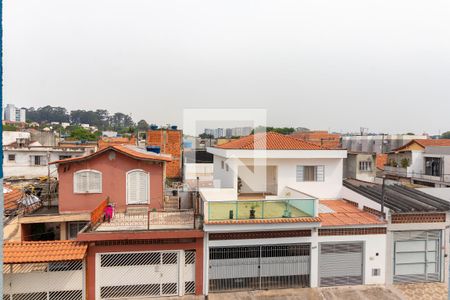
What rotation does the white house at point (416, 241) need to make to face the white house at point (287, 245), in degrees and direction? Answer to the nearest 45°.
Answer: approximately 45° to its right

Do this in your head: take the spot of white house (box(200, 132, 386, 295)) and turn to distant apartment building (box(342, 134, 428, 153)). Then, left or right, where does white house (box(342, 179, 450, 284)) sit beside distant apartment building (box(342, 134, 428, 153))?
right

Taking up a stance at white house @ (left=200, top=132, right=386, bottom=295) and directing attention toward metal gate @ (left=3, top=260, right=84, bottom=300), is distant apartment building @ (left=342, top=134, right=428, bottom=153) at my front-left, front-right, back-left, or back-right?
back-right

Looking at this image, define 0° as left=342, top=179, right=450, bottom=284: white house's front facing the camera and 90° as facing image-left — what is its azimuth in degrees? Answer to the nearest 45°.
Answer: approximately 0°

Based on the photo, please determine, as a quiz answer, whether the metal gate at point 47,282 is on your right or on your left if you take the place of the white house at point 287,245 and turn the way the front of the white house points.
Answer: on your right

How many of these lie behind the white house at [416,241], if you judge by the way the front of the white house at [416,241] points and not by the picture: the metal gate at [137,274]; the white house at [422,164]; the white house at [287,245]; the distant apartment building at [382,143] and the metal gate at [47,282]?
2

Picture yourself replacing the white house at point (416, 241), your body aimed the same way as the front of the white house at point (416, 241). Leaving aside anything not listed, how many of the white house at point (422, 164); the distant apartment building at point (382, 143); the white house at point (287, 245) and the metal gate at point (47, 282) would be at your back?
2

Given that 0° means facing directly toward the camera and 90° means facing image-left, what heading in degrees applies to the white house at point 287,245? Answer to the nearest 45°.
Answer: approximately 0°

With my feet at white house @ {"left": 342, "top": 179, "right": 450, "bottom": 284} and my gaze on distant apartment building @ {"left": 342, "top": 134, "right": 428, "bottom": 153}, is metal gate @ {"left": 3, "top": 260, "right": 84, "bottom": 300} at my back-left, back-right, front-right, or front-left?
back-left

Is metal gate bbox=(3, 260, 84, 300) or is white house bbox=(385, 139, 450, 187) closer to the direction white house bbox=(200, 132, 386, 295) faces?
the metal gate

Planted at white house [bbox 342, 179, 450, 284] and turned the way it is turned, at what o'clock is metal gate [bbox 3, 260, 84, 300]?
The metal gate is roughly at 2 o'clock from the white house.

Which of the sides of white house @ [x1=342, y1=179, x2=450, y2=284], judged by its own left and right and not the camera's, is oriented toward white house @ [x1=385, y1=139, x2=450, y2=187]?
back

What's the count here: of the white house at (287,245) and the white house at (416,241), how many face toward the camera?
2

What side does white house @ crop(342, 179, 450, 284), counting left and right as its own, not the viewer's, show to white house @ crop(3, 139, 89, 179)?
right
